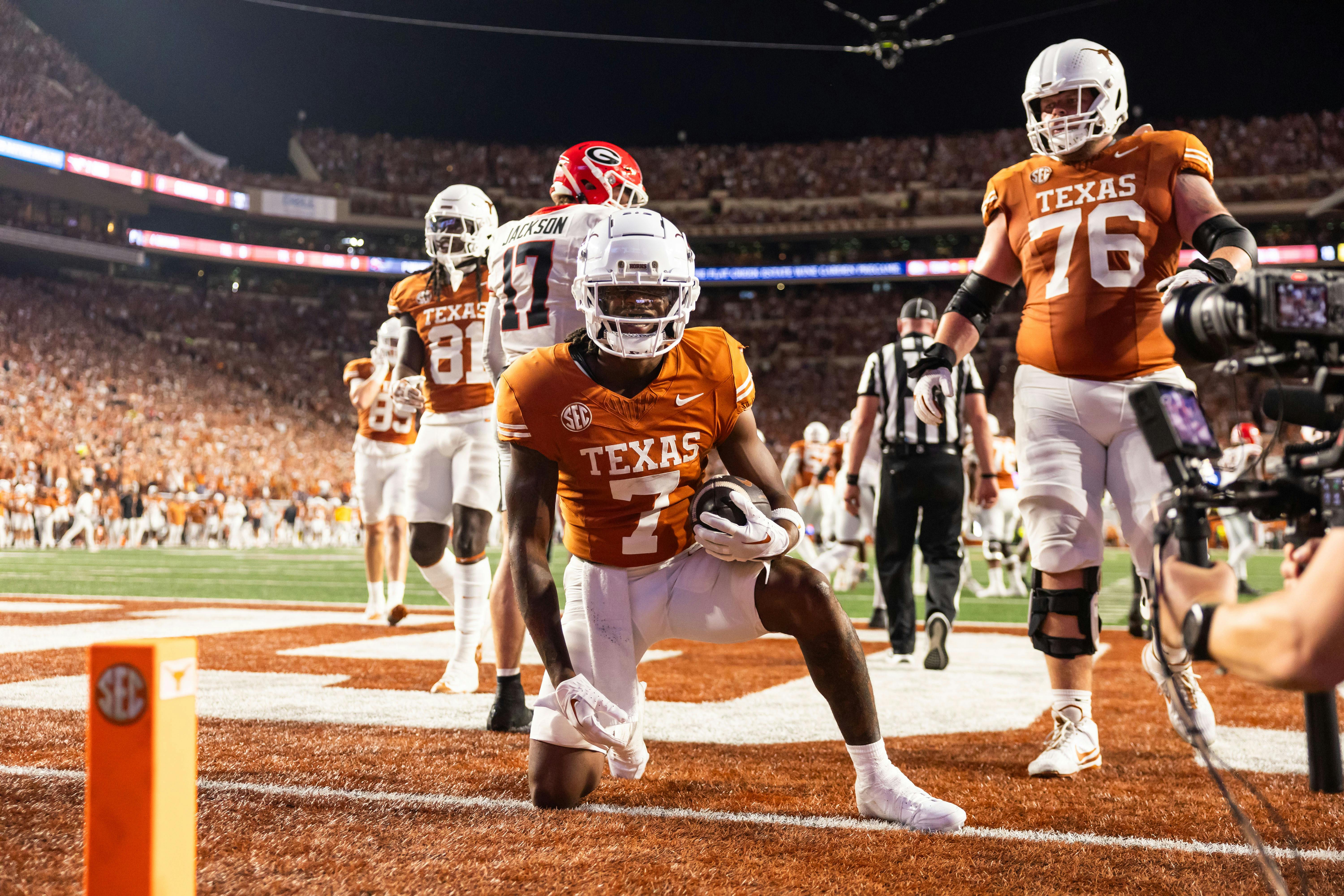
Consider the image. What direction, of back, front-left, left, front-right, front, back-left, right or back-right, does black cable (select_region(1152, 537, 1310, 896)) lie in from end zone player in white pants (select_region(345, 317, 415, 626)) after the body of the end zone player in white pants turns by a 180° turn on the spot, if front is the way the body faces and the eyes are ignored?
back

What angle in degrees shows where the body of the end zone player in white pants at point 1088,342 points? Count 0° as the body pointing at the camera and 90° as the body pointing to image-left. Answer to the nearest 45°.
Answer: approximately 0°

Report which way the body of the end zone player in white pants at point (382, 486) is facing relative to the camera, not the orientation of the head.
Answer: toward the camera

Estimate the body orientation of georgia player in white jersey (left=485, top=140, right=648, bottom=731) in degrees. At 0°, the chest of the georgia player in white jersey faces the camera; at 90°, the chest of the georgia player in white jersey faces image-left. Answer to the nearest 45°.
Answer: approximately 225°

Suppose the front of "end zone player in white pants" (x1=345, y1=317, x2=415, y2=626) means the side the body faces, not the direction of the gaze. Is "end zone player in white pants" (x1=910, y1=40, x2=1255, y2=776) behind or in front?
in front

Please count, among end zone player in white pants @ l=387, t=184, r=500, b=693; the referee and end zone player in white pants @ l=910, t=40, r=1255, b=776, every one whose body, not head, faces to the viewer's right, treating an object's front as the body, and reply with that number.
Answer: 0

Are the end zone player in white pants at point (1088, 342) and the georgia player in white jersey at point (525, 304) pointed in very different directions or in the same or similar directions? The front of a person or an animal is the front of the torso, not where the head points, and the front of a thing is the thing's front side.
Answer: very different directions

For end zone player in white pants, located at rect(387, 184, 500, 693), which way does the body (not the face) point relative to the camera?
toward the camera

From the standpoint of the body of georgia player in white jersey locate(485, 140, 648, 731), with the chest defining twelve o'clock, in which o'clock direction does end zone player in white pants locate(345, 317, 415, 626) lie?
The end zone player in white pants is roughly at 10 o'clock from the georgia player in white jersey.

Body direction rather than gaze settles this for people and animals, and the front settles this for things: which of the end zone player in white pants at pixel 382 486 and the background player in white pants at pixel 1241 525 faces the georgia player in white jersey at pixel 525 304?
the end zone player in white pants at pixel 382 486
